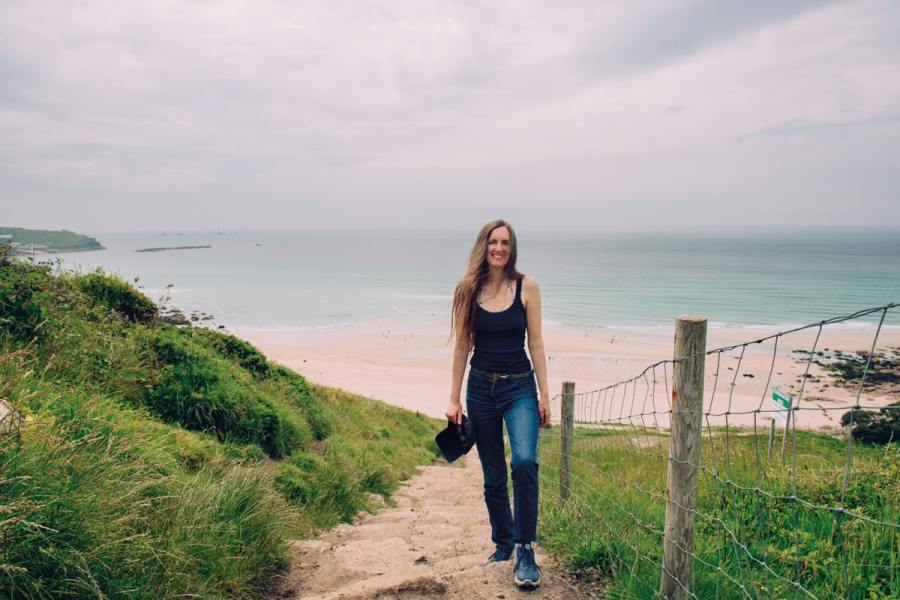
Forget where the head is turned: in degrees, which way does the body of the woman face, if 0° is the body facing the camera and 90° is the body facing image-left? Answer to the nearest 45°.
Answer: approximately 0°

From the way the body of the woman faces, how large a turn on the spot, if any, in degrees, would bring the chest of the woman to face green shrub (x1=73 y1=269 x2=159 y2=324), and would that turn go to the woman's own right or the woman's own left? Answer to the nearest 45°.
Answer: approximately 135° to the woman's own right

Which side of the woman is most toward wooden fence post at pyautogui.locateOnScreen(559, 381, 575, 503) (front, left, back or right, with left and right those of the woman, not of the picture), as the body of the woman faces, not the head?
back

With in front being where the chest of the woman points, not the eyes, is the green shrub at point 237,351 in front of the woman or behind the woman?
behind

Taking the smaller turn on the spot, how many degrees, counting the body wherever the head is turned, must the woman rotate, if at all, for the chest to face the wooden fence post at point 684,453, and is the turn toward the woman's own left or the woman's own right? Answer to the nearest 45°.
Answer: approximately 45° to the woman's own left

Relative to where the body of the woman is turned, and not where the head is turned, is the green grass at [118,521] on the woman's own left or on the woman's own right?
on the woman's own right

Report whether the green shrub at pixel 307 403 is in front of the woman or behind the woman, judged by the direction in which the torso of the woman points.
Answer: behind
